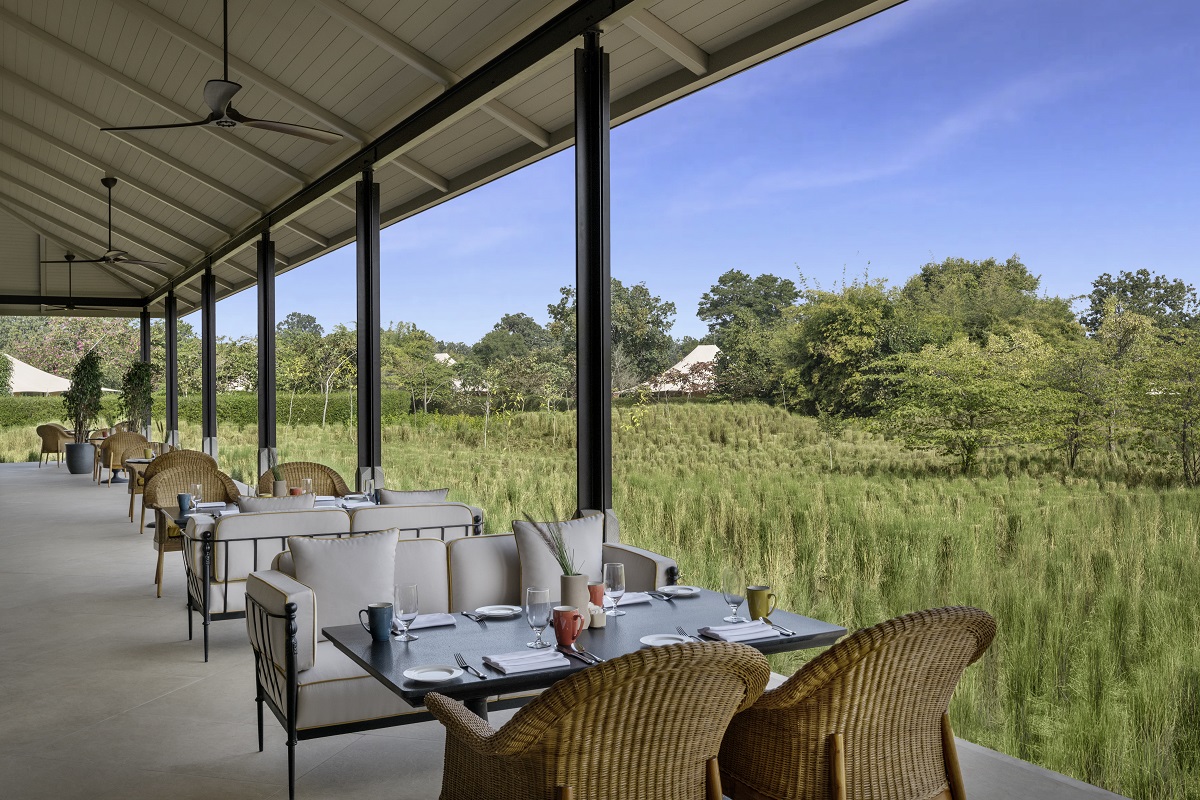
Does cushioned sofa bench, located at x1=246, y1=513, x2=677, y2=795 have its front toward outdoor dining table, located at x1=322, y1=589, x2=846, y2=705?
yes

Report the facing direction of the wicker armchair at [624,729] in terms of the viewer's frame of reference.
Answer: facing away from the viewer and to the left of the viewer

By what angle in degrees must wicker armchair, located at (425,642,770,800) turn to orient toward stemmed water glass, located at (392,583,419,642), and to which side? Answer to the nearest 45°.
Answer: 0° — it already faces it

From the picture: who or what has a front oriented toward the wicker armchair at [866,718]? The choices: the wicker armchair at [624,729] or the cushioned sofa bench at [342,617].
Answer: the cushioned sofa bench

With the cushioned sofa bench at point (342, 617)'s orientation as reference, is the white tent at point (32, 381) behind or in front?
behind
